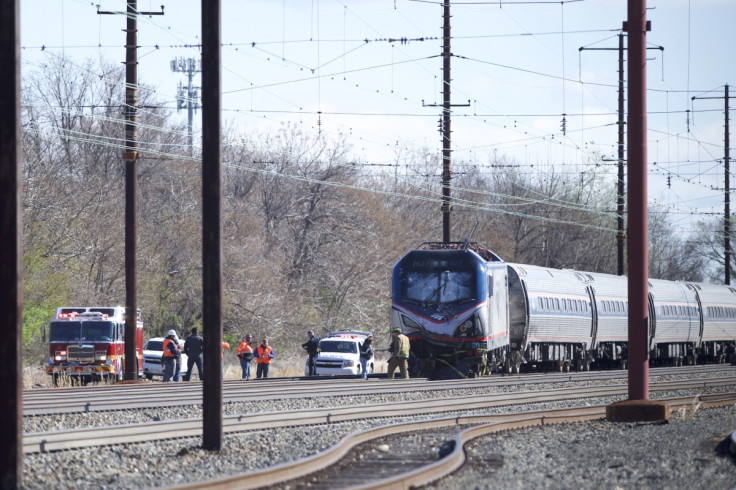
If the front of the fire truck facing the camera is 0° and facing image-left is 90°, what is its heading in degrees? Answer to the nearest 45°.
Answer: approximately 0°

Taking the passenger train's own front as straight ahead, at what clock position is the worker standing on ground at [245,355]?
The worker standing on ground is roughly at 1 o'clock from the passenger train.

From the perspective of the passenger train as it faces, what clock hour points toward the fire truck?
The fire truck is roughly at 1 o'clock from the passenger train.

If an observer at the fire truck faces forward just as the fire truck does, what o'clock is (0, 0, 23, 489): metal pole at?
The metal pole is roughly at 12 o'clock from the fire truck.

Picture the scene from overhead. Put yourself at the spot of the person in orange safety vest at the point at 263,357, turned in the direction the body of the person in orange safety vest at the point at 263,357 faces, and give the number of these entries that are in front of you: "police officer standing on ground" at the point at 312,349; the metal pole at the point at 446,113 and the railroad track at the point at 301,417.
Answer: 1

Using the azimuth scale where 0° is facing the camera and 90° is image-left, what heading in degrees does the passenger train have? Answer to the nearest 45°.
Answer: approximately 45°

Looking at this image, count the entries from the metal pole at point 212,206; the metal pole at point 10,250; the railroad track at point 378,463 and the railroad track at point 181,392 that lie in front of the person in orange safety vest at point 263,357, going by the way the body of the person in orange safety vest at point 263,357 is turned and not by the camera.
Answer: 4

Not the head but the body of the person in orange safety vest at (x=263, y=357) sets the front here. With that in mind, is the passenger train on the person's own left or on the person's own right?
on the person's own left

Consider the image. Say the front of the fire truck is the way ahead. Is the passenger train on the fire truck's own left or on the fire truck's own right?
on the fire truck's own left

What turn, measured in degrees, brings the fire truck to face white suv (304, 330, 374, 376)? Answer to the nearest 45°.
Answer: approximately 90° to its left

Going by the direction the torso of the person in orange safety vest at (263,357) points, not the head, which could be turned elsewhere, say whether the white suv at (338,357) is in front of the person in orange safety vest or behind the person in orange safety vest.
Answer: behind

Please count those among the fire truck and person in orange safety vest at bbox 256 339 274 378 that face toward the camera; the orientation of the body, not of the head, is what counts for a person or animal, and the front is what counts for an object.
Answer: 2

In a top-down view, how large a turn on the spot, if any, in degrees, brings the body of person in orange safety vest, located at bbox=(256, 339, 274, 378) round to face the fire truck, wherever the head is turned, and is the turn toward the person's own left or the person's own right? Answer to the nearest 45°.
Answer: approximately 90° to the person's own right
